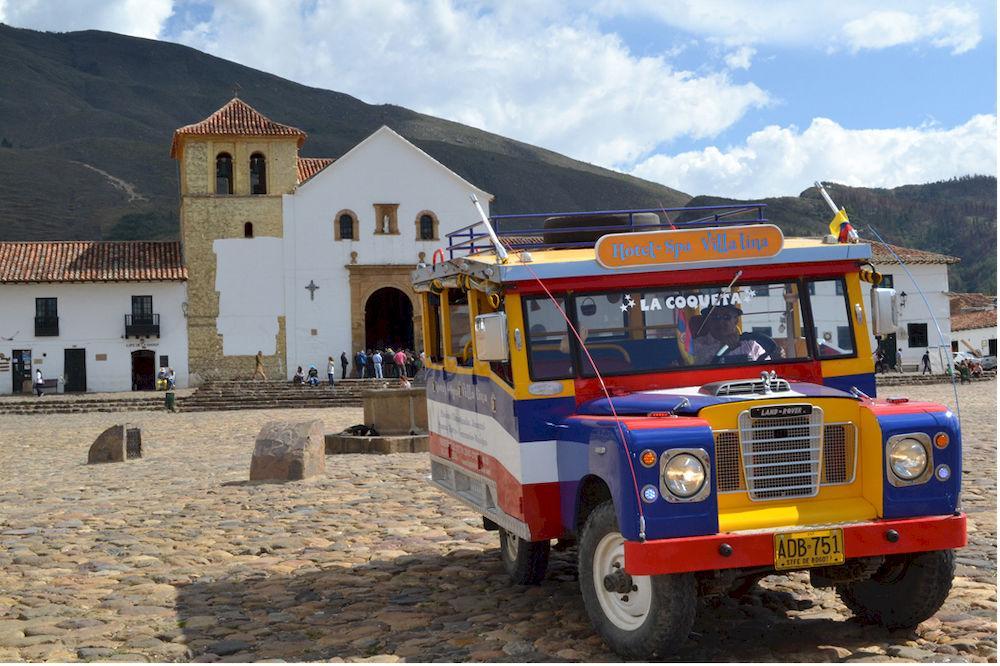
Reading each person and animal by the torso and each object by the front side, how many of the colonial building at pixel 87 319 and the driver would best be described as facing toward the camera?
2

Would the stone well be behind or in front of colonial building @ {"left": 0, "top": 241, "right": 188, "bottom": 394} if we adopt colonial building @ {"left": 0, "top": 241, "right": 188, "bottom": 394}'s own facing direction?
in front

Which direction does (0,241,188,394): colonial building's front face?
toward the camera

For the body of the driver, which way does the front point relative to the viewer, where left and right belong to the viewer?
facing the viewer

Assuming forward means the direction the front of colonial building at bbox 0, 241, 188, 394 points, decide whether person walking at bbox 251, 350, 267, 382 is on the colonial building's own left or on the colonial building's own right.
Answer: on the colonial building's own left

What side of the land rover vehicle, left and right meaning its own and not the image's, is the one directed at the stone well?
back

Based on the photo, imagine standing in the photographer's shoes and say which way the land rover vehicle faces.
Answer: facing the viewer and to the right of the viewer

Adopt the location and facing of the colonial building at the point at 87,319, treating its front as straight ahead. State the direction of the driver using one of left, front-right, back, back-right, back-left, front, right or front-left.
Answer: front

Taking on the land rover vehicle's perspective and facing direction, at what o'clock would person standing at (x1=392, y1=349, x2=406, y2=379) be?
The person standing is roughly at 7 o'clock from the land rover vehicle.

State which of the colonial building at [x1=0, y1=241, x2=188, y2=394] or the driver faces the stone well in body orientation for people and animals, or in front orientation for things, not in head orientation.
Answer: the colonial building

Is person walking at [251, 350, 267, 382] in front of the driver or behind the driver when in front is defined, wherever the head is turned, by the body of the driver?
behind

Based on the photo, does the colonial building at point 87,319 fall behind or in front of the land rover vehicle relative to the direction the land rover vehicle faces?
behind

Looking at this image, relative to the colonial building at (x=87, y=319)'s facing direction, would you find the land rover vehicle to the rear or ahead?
ahead

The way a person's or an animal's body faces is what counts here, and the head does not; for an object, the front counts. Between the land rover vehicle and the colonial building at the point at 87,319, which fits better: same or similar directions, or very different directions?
same or similar directions

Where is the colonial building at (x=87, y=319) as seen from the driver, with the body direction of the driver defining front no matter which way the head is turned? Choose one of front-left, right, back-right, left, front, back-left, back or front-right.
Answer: back-right
